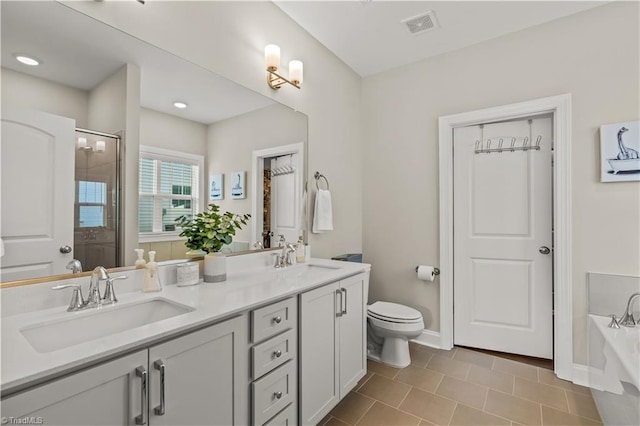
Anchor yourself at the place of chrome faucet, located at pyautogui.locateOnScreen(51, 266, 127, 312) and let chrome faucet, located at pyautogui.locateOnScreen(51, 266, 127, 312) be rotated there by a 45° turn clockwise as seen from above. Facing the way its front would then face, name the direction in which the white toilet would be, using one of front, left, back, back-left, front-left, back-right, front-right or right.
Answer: left

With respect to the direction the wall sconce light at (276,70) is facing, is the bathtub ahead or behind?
ahead

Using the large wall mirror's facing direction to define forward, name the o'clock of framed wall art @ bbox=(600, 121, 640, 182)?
The framed wall art is roughly at 11 o'clock from the large wall mirror.

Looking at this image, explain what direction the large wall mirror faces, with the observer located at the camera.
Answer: facing the viewer and to the right of the viewer

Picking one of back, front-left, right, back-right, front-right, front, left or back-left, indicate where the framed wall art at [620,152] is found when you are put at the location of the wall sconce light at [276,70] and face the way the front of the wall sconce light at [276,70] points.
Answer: front-left

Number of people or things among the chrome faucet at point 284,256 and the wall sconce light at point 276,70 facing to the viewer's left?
0

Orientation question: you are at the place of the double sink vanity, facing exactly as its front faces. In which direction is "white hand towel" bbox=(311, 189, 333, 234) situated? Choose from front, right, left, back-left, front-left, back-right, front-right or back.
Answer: left

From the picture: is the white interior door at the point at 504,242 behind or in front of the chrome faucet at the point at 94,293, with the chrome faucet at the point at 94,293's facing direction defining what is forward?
in front
